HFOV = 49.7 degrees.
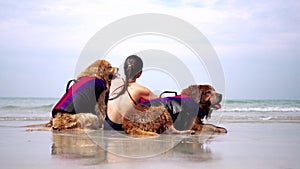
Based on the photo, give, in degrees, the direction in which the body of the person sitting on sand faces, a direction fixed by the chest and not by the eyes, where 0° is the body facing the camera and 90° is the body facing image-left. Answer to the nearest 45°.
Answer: approximately 225°

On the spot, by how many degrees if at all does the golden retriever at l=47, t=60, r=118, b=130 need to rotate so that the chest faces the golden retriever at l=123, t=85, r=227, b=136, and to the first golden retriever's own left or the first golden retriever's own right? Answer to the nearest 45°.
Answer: approximately 45° to the first golden retriever's own right

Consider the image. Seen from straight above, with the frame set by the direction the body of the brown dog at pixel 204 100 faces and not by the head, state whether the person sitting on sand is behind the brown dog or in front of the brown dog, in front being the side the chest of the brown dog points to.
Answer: behind

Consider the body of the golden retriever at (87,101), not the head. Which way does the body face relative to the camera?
to the viewer's right

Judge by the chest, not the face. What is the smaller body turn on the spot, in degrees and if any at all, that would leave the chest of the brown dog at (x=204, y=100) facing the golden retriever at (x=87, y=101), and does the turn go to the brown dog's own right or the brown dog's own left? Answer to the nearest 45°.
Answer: approximately 180°

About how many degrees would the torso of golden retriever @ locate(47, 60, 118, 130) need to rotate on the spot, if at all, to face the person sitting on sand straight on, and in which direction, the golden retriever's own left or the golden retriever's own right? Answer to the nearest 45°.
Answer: approximately 45° to the golden retriever's own right

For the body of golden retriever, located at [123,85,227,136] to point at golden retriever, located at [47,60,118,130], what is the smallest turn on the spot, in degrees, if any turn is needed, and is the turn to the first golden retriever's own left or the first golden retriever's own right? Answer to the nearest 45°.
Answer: approximately 180°

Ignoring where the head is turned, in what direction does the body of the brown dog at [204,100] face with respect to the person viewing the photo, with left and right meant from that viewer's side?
facing to the right of the viewer

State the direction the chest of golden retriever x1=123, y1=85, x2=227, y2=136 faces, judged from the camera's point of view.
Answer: to the viewer's right

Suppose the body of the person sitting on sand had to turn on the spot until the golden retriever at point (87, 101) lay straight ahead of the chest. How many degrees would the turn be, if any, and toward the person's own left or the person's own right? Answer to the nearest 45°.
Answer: approximately 90° to the person's own left
